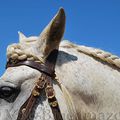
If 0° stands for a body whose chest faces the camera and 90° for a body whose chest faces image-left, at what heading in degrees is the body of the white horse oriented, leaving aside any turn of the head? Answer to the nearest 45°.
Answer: approximately 90°
